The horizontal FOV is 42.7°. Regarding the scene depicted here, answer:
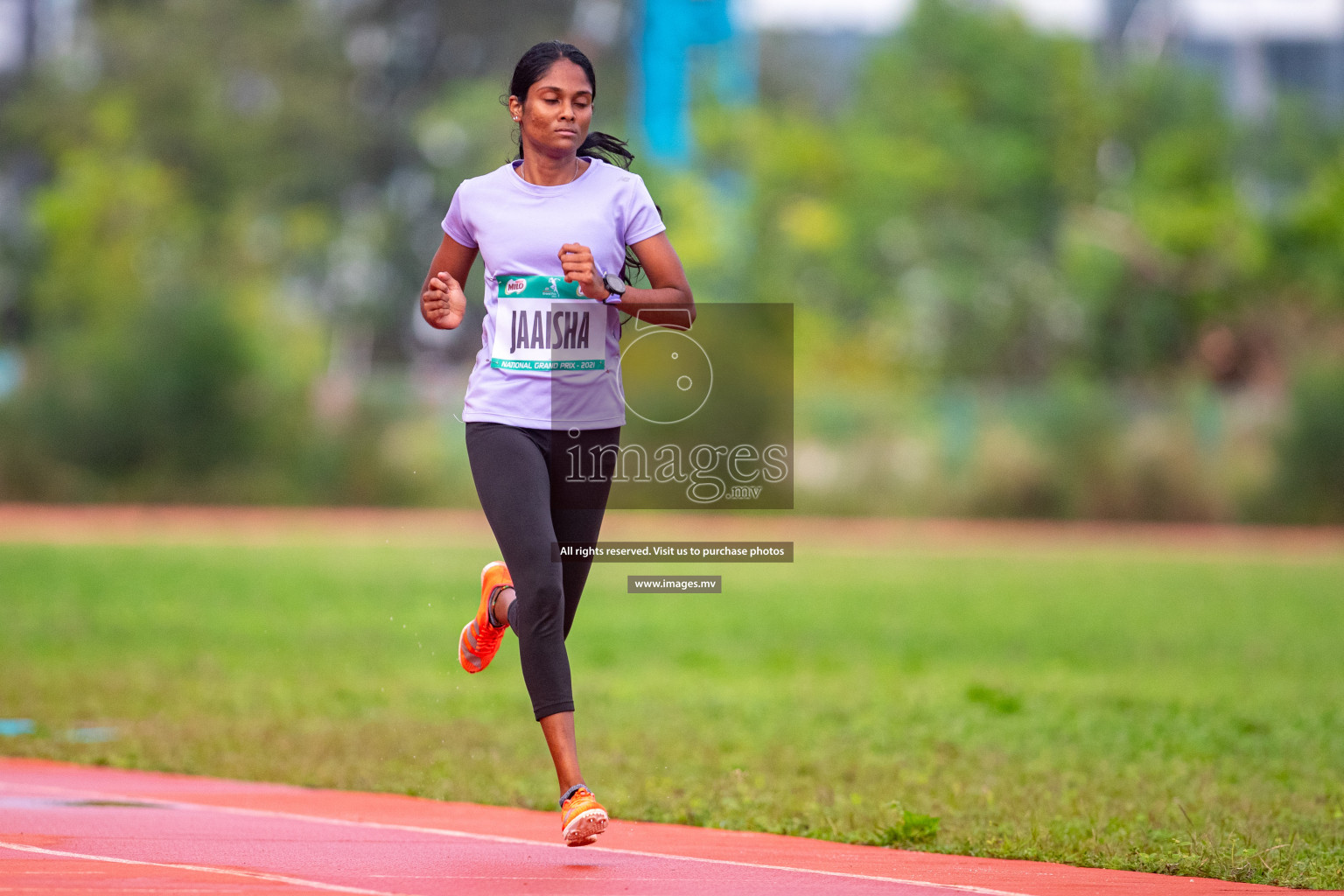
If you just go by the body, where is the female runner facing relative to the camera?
toward the camera

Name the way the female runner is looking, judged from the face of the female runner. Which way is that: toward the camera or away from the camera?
toward the camera
